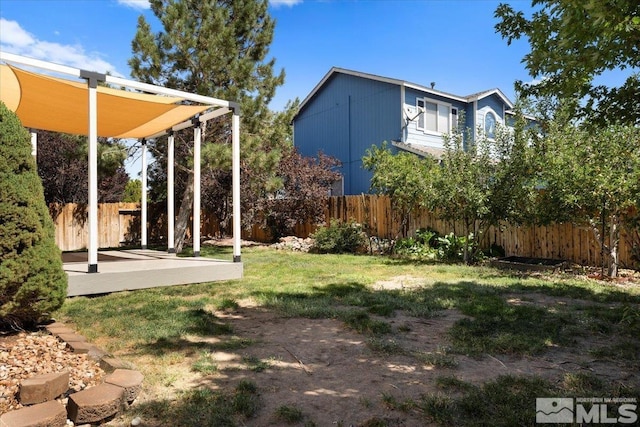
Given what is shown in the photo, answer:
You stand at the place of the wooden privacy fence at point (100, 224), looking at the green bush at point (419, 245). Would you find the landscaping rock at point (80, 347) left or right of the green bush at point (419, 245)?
right
